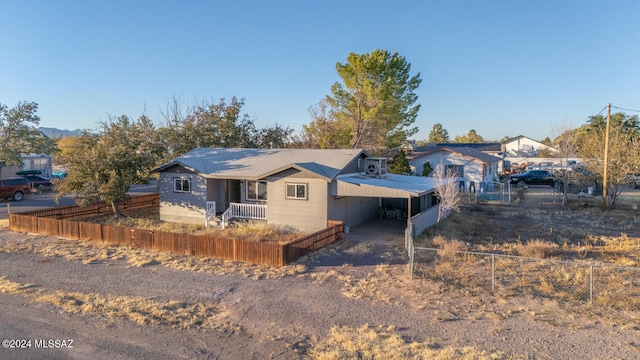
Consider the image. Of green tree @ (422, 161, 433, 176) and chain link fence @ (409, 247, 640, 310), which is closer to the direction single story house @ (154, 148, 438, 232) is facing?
the chain link fence

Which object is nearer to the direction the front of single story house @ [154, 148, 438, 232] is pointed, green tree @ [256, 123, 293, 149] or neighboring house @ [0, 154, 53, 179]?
the neighboring house

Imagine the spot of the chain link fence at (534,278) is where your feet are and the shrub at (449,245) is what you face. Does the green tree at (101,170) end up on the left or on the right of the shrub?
left

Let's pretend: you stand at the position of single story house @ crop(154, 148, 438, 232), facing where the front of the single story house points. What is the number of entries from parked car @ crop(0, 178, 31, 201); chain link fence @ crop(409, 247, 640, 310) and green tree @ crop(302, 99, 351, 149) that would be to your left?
1

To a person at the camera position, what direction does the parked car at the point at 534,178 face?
facing to the left of the viewer

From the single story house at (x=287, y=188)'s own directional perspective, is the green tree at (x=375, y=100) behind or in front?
behind

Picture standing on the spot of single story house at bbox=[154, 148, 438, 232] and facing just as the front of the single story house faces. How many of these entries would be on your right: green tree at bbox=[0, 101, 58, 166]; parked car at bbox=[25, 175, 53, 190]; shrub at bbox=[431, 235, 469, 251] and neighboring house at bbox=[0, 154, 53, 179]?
3

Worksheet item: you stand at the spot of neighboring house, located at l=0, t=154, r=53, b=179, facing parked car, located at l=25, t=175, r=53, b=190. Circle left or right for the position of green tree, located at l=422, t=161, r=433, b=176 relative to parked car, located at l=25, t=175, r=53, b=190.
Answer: left

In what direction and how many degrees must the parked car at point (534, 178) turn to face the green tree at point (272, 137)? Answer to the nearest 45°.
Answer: approximately 45° to its left

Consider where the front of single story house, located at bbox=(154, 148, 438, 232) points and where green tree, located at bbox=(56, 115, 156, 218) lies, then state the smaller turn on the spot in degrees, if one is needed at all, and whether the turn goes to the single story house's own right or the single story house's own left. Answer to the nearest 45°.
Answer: approximately 45° to the single story house's own right

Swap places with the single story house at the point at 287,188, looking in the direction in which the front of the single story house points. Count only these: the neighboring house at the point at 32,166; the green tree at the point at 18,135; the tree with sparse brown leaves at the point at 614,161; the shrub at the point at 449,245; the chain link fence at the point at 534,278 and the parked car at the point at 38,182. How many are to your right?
3
